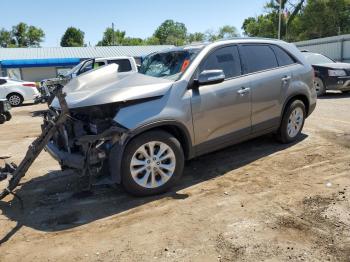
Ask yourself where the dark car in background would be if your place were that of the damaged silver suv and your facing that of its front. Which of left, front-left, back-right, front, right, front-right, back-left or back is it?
back

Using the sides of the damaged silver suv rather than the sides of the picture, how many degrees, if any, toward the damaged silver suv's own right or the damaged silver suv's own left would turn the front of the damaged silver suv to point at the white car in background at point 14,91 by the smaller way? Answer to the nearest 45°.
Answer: approximately 90° to the damaged silver suv's own right

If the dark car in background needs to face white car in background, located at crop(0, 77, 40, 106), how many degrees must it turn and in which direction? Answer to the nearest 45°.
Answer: approximately 135° to its right

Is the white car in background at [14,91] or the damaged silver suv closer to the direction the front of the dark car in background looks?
the damaged silver suv

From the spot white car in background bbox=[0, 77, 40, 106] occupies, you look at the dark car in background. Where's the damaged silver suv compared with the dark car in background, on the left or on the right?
right

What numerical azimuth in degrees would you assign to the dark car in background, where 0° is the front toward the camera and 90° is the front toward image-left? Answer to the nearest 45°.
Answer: approximately 315°

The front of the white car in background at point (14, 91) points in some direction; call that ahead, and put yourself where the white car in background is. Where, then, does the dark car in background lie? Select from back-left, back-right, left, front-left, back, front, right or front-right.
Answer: back-left

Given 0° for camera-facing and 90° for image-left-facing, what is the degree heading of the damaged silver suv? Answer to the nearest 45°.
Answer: approximately 45°

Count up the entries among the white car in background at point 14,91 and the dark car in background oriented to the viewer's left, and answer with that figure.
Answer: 1

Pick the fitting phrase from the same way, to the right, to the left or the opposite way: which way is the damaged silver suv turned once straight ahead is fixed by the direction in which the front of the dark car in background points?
to the right
